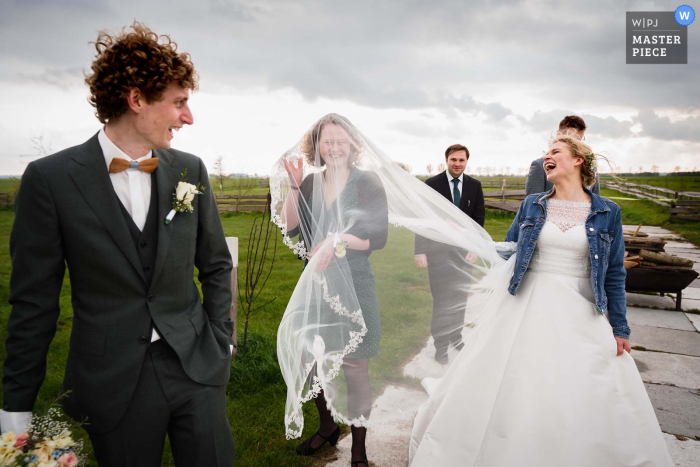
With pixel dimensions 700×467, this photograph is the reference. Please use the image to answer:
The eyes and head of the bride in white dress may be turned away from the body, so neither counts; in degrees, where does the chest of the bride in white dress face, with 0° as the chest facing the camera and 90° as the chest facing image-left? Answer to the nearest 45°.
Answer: approximately 0°

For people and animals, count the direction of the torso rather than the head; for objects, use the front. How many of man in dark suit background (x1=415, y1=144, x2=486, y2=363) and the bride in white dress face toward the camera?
2

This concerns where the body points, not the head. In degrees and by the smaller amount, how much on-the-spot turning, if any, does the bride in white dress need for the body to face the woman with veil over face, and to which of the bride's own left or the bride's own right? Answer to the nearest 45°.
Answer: approximately 90° to the bride's own right

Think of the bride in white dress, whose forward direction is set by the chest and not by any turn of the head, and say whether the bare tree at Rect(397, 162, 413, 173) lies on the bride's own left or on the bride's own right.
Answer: on the bride's own right

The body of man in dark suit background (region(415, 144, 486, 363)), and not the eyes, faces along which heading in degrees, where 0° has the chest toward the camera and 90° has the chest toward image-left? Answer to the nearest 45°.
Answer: approximately 0°

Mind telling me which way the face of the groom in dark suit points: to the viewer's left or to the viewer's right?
to the viewer's right

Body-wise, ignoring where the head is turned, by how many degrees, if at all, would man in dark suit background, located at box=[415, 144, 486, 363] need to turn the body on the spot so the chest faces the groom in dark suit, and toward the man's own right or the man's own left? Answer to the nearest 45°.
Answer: approximately 45° to the man's own right
